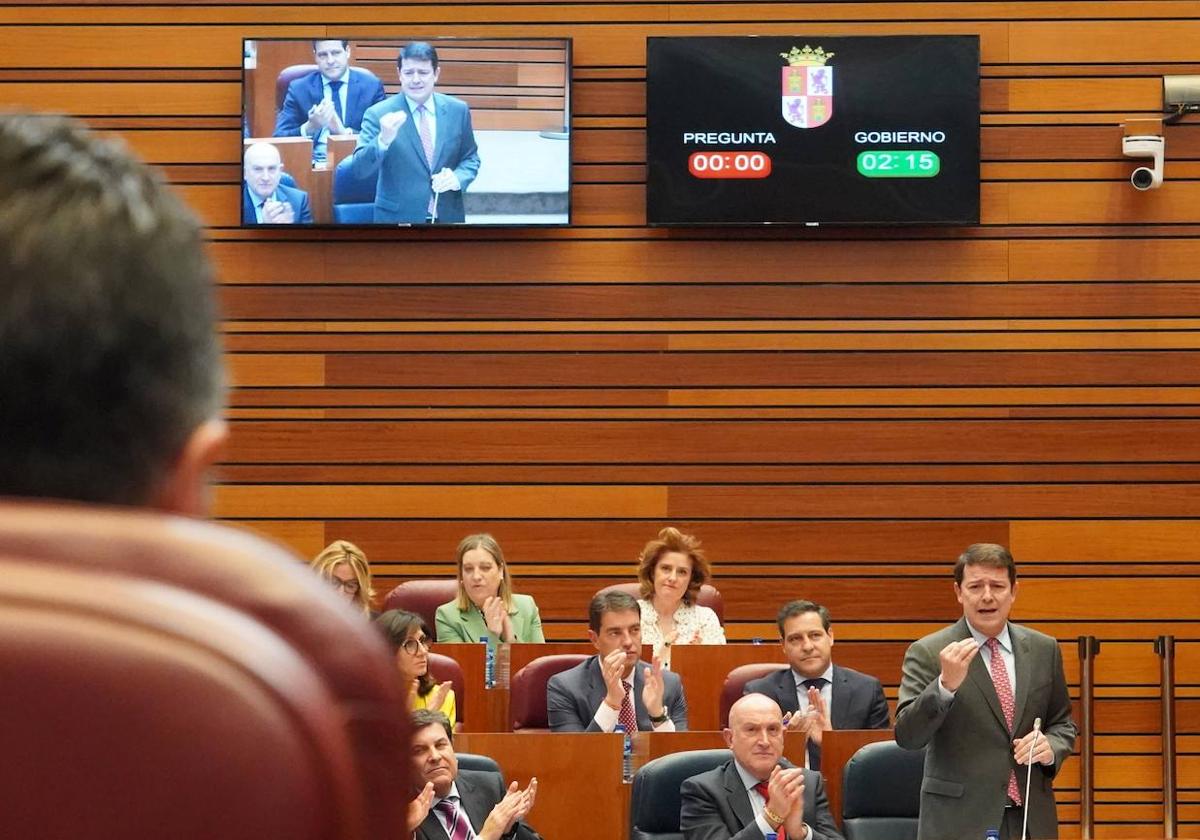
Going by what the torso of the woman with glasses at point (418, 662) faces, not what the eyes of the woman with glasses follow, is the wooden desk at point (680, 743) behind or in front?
in front

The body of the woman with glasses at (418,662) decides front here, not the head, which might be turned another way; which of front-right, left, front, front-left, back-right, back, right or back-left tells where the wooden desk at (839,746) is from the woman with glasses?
front-left

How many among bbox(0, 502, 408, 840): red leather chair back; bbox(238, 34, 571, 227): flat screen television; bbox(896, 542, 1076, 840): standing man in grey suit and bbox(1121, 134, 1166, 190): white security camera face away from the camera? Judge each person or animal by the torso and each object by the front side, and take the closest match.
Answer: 1

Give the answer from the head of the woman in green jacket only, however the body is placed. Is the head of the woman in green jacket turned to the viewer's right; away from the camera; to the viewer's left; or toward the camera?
toward the camera

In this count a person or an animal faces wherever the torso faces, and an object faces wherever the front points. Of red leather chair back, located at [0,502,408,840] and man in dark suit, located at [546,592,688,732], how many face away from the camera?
1

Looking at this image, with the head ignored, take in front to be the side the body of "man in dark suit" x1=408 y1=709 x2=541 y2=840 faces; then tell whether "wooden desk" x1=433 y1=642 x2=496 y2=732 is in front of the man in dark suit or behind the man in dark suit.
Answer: behind

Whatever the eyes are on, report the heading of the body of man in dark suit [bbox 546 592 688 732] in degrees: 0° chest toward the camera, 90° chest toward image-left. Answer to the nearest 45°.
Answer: approximately 315°

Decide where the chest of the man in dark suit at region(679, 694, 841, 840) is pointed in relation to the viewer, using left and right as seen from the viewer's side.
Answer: facing the viewer and to the right of the viewer

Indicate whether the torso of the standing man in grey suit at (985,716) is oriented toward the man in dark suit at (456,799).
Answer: no

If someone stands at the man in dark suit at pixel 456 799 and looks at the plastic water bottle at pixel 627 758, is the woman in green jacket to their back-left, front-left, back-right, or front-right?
front-left

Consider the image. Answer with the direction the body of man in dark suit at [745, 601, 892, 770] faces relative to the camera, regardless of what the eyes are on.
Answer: toward the camera

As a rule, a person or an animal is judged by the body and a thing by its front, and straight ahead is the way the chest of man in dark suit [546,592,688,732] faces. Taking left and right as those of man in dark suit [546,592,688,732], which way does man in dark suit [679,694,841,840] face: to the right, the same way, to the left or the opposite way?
the same way

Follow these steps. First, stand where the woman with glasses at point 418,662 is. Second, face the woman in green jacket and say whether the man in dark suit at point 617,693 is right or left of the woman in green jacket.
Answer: right

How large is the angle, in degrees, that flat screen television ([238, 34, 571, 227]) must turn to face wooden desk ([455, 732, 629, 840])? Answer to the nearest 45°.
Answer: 0° — it already faces it

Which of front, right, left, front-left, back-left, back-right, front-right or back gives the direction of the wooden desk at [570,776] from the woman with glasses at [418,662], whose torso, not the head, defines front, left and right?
front

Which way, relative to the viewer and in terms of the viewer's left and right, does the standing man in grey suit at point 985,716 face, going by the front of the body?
facing the viewer

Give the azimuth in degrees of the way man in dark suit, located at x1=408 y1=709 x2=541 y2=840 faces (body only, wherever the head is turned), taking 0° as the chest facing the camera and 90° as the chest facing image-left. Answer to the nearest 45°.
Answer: approximately 0°

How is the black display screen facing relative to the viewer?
toward the camera

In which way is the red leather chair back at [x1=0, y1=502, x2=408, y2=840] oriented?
away from the camera

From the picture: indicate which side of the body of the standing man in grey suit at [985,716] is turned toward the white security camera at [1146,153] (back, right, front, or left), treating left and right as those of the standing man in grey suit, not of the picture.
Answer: back
